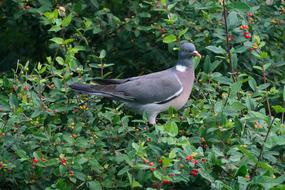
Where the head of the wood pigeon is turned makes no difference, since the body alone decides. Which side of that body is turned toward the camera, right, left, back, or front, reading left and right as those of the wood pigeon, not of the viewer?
right
